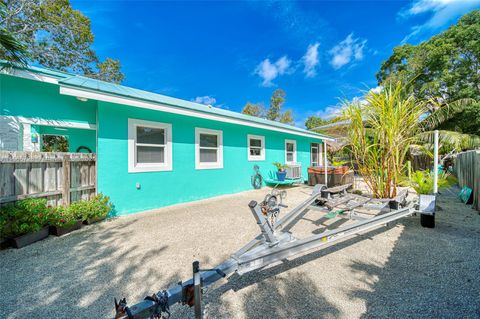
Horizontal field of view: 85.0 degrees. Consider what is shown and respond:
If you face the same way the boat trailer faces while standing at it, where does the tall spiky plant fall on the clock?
The tall spiky plant is roughly at 6 o'clock from the boat trailer.

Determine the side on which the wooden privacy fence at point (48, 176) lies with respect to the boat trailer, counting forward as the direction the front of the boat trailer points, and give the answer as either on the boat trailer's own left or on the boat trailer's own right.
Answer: on the boat trailer's own right

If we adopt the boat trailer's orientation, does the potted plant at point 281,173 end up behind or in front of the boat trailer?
behind

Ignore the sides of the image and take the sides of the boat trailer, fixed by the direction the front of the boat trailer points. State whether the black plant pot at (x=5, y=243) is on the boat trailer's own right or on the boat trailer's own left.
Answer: on the boat trailer's own right

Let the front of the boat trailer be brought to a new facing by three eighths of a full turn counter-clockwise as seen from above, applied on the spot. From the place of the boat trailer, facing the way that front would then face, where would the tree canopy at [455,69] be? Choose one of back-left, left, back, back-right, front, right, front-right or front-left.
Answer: front-left

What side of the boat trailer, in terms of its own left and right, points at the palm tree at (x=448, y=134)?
back

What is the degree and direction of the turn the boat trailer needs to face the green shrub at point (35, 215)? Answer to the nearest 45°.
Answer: approximately 45° to its right

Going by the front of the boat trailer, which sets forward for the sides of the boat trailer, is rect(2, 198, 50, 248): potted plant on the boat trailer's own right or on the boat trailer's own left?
on the boat trailer's own right

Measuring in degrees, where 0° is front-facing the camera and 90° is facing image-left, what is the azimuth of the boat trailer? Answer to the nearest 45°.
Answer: approximately 45°

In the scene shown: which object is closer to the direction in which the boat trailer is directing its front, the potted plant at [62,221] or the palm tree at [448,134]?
the potted plant

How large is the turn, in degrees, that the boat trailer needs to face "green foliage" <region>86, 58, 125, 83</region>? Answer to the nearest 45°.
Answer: approximately 90° to its right
